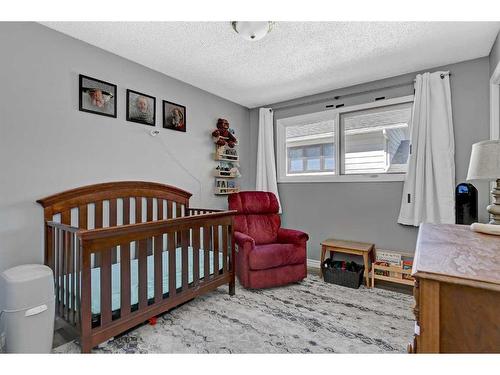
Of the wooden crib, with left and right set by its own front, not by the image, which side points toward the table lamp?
front

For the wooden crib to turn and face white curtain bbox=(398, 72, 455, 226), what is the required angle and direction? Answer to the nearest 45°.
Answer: approximately 45° to its left

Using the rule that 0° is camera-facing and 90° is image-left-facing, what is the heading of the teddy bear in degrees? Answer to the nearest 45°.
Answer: approximately 315°

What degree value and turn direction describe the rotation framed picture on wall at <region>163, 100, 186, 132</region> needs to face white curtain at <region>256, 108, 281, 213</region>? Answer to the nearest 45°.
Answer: approximately 45° to its left

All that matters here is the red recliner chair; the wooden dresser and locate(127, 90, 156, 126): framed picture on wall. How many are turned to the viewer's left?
1

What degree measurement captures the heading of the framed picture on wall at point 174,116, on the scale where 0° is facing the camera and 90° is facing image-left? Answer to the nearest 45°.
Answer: approximately 315°

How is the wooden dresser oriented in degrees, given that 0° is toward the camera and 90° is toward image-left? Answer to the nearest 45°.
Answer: approximately 90°
